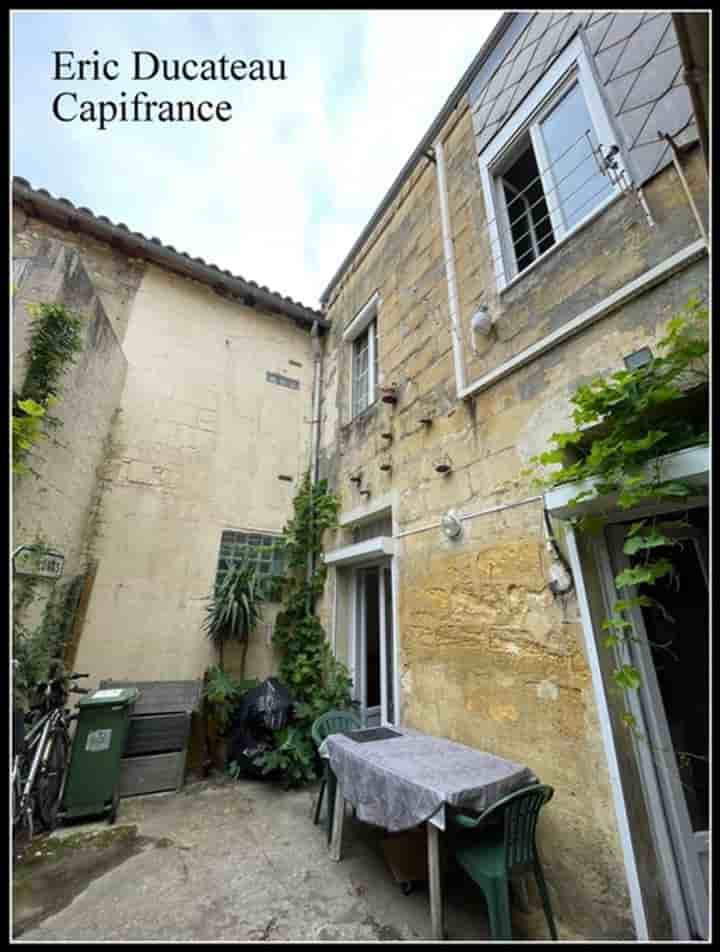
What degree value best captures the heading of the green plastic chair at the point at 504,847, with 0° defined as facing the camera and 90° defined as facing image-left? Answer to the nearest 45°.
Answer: approximately 135°

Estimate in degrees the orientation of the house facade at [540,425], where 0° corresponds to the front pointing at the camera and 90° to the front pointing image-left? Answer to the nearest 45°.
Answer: approximately 45°

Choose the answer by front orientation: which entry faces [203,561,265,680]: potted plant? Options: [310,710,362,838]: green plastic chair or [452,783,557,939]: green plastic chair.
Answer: [452,783,557,939]: green plastic chair

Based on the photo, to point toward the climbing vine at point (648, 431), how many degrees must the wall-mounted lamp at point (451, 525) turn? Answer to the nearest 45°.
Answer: approximately 90° to its left
